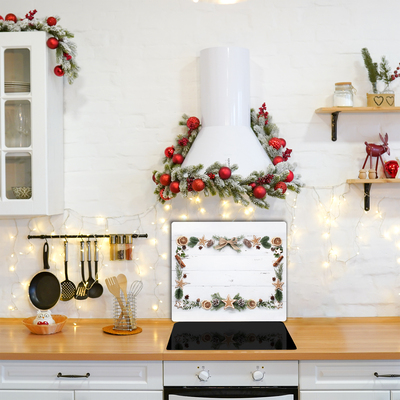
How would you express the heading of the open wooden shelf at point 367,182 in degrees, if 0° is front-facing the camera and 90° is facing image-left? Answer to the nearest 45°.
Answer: approximately 0°

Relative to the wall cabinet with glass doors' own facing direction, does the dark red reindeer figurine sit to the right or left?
on its left

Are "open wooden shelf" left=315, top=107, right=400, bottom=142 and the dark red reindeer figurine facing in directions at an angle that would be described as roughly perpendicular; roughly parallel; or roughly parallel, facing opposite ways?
roughly perpendicular

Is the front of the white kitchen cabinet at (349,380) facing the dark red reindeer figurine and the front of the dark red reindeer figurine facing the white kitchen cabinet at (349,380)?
no

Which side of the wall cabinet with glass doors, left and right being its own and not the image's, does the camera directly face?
front

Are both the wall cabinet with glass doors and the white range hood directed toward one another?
no

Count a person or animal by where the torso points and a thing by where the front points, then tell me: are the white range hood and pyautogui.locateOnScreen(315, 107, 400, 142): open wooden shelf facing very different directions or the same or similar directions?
same or similar directions

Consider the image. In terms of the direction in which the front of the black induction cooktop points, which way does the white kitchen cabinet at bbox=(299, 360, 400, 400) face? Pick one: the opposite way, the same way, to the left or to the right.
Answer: the same way

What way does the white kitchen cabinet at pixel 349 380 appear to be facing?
toward the camera
